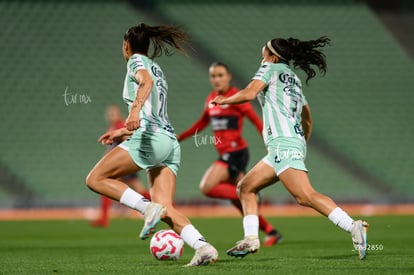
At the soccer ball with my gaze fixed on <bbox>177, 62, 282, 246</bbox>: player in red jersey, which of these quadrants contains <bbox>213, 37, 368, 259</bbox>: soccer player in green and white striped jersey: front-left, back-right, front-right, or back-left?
front-right

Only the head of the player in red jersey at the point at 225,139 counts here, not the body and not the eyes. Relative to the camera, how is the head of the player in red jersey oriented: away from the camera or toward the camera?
toward the camera

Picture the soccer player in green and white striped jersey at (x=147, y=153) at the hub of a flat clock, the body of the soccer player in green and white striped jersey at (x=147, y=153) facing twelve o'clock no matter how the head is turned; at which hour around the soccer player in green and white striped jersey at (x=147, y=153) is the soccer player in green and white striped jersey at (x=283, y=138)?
the soccer player in green and white striped jersey at (x=283, y=138) is roughly at 4 o'clock from the soccer player in green and white striped jersey at (x=147, y=153).

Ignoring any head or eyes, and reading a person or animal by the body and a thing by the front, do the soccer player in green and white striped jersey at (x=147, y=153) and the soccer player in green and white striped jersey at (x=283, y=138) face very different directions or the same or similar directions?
same or similar directions

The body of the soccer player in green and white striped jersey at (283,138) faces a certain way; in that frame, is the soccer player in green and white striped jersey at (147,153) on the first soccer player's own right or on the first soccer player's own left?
on the first soccer player's own left

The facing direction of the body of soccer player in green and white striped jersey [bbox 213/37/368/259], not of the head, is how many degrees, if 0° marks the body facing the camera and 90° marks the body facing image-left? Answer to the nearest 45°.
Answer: approximately 135°

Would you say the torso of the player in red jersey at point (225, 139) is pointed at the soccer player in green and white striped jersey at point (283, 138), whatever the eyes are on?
no

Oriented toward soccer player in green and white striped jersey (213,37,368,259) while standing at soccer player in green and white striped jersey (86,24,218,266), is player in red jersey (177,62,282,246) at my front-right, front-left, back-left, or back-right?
front-left

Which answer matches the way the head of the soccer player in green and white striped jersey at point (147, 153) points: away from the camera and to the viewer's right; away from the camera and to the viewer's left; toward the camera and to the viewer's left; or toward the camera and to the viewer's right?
away from the camera and to the viewer's left
